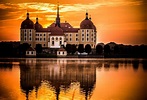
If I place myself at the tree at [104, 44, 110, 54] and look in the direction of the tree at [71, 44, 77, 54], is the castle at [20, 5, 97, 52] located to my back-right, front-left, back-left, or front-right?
front-right

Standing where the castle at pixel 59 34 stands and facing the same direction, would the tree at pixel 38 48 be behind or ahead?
ahead

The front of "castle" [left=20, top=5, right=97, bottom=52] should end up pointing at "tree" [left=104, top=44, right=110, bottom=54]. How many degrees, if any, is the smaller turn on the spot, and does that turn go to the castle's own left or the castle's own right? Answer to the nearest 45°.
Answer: approximately 45° to the castle's own left

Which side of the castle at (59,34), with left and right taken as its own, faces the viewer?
front

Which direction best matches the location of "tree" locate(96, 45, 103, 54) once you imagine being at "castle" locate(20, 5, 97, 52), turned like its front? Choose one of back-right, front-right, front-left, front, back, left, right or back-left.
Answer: front-left

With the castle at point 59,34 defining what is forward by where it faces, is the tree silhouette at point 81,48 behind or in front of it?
in front
